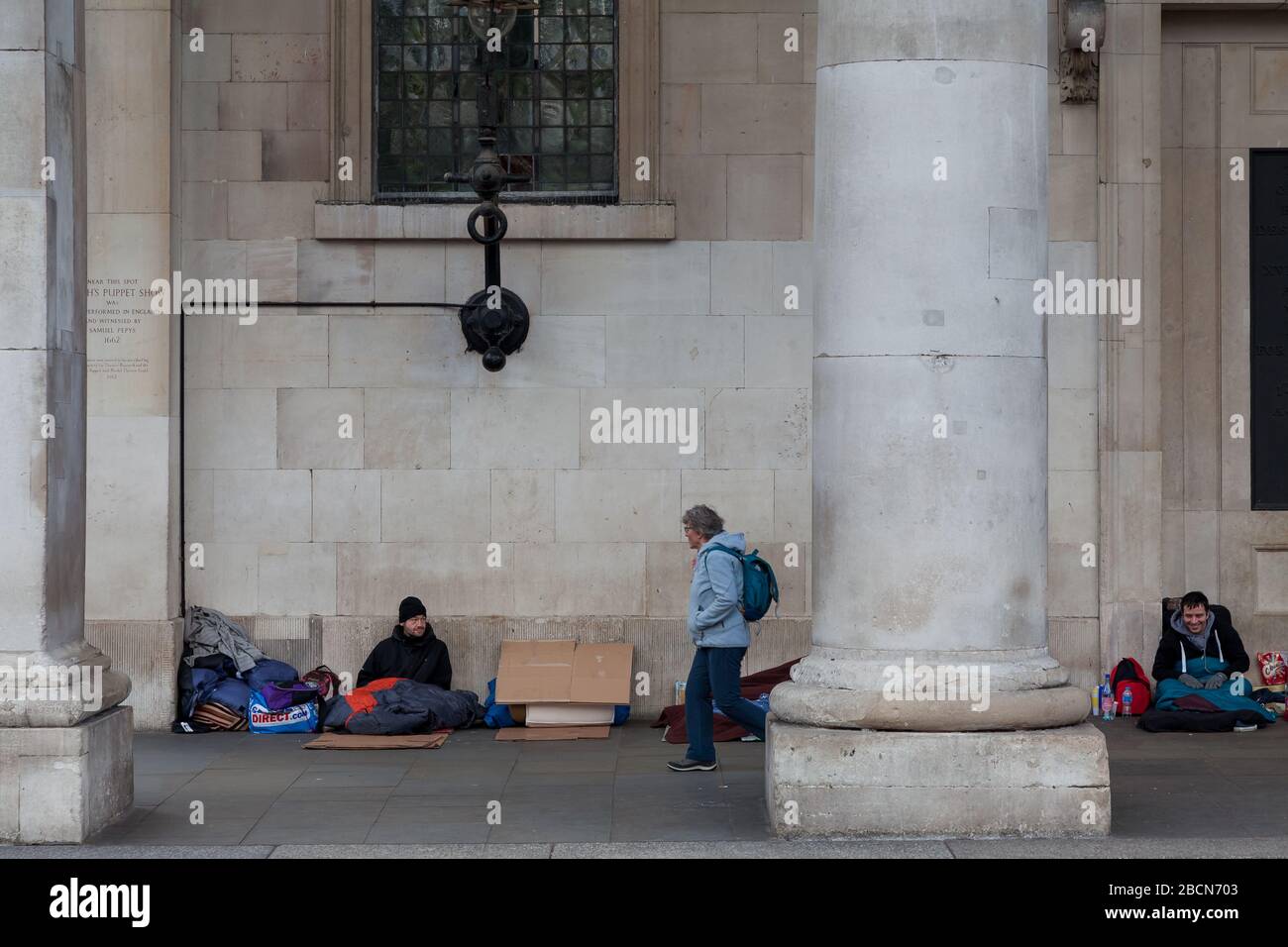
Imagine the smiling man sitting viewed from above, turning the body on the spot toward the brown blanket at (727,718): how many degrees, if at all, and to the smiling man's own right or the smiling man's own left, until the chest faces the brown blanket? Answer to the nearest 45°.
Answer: approximately 90° to the smiling man's own right

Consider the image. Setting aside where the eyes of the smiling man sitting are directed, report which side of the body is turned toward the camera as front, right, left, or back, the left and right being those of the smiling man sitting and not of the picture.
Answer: front

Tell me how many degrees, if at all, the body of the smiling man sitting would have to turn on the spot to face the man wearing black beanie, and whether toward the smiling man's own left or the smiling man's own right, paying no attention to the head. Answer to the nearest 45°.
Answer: approximately 90° to the smiling man's own right

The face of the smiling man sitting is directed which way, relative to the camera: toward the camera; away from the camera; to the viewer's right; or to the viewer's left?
toward the camera

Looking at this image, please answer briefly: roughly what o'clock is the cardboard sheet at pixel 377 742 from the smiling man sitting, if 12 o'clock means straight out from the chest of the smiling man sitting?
The cardboard sheet is roughly at 2 o'clock from the smiling man sitting.

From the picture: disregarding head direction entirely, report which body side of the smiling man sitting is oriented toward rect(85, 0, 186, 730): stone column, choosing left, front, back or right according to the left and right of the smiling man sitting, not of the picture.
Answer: right

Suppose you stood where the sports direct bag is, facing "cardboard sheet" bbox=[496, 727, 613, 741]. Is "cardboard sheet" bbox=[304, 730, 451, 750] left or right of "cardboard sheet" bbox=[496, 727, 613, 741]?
right

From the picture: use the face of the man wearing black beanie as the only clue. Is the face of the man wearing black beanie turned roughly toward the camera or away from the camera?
toward the camera

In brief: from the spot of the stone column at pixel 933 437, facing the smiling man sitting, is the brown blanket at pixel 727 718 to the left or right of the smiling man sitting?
left
